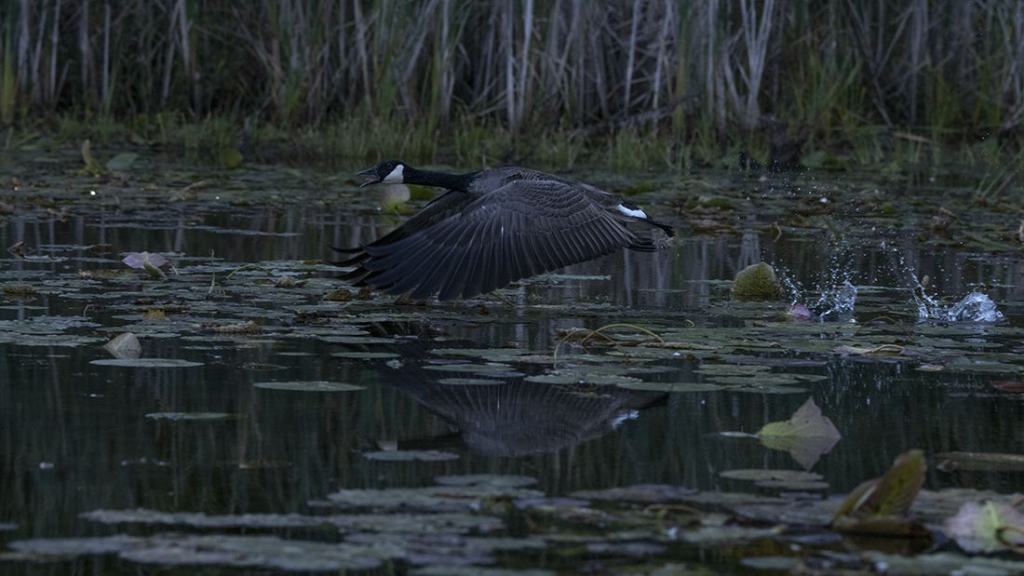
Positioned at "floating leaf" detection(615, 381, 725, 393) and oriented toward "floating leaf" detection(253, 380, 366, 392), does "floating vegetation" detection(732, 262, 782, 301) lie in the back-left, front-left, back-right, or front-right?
back-right

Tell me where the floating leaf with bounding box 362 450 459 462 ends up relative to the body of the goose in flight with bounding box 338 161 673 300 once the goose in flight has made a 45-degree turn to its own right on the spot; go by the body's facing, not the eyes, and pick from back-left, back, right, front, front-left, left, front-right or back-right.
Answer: back-left

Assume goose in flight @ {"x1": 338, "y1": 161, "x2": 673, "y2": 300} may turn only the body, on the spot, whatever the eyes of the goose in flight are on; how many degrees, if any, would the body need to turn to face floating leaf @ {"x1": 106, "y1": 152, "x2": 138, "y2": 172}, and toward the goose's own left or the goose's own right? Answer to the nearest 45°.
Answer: approximately 45° to the goose's own right

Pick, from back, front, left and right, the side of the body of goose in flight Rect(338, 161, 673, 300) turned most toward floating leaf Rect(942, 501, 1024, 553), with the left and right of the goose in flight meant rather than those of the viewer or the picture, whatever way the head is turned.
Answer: left

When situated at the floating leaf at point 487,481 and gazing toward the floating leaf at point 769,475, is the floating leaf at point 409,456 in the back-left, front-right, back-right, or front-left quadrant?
back-left

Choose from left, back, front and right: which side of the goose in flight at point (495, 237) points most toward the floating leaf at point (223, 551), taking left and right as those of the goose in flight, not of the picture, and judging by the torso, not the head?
left

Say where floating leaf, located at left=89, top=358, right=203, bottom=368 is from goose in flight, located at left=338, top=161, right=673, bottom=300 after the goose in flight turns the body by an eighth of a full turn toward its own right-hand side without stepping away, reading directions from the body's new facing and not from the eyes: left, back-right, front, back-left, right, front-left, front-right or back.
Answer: left

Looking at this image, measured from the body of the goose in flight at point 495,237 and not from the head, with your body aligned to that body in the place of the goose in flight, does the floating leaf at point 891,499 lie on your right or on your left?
on your left

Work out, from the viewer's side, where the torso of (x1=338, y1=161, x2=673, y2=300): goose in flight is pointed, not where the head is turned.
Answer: to the viewer's left

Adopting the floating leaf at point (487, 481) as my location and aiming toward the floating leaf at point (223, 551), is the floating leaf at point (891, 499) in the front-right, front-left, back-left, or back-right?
back-left

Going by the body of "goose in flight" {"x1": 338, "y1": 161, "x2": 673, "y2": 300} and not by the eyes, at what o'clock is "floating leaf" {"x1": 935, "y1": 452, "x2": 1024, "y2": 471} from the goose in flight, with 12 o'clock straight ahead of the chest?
The floating leaf is roughly at 8 o'clock from the goose in flight.

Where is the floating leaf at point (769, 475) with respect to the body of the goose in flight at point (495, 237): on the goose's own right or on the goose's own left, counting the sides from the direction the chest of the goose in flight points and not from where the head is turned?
on the goose's own left
